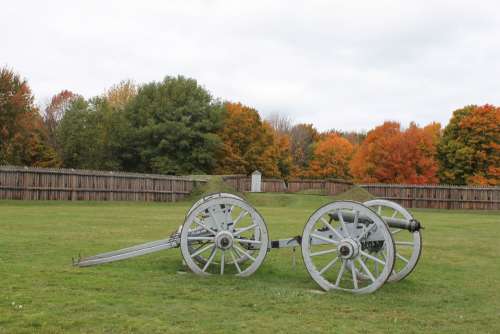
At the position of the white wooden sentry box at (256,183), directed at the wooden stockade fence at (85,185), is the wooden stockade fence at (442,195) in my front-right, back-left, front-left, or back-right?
back-left

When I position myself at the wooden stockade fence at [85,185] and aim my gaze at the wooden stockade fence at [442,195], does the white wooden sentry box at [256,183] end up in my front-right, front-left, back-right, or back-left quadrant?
front-left

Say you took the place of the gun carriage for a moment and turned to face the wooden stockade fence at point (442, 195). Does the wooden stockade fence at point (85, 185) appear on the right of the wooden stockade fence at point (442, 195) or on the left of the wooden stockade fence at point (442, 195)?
left
